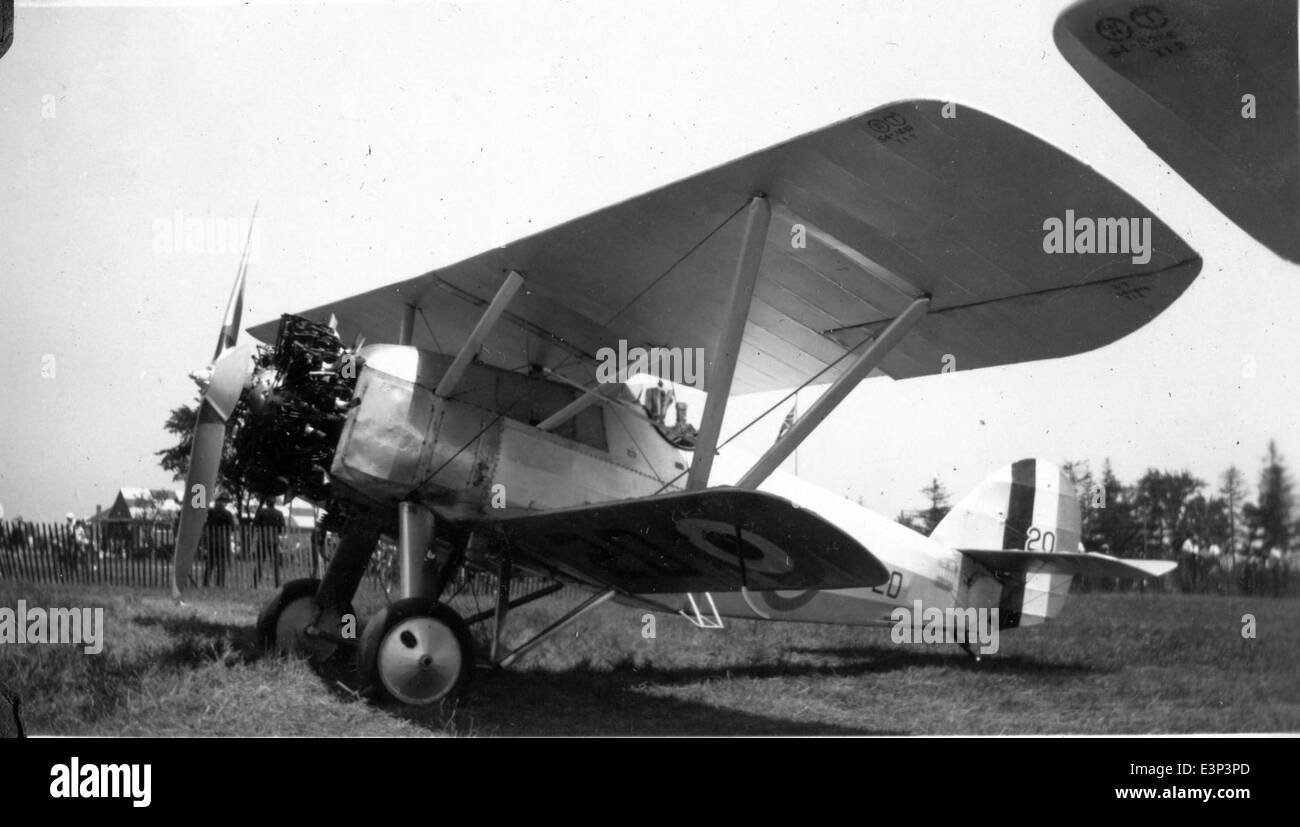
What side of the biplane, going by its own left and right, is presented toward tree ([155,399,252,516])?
right

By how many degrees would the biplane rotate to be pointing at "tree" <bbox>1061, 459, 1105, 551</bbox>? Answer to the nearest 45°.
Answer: approximately 180°

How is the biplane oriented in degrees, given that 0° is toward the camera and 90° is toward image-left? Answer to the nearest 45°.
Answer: approximately 45°

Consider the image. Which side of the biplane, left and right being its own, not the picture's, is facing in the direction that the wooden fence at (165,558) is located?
right

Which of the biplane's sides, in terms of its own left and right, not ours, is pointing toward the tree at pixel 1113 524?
back

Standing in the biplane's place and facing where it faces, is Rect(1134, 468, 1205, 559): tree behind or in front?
behind
